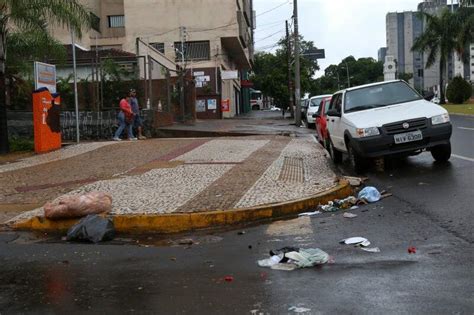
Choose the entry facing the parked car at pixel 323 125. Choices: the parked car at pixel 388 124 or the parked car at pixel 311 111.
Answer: the parked car at pixel 311 111

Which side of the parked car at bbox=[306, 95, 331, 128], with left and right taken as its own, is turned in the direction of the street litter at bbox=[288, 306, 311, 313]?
front

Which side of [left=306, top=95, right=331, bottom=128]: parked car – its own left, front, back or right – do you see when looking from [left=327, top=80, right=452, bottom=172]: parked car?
front

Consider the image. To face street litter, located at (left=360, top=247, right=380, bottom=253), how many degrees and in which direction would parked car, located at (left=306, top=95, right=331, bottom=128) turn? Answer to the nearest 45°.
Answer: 0° — it already faces it

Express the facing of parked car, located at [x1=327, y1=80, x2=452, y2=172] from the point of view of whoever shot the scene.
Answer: facing the viewer and to the right of the viewer

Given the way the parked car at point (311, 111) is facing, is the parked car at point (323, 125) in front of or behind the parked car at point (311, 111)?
in front

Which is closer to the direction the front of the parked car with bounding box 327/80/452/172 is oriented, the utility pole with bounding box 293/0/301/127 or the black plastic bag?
the black plastic bag

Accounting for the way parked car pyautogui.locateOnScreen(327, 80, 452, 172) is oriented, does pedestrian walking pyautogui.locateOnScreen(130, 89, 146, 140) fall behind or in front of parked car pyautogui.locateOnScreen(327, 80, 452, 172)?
behind

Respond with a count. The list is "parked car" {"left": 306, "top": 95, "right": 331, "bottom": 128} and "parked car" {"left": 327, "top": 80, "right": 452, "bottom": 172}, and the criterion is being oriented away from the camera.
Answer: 0

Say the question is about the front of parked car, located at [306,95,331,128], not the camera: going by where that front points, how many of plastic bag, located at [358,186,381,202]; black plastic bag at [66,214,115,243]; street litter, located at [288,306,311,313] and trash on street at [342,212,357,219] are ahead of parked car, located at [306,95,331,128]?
4

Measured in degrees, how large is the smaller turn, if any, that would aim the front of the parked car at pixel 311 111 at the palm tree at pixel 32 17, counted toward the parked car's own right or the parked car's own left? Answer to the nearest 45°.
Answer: approximately 45° to the parked car's own right

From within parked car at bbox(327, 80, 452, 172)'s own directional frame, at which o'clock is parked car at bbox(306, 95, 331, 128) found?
parked car at bbox(306, 95, 331, 128) is roughly at 7 o'clock from parked car at bbox(327, 80, 452, 172).
